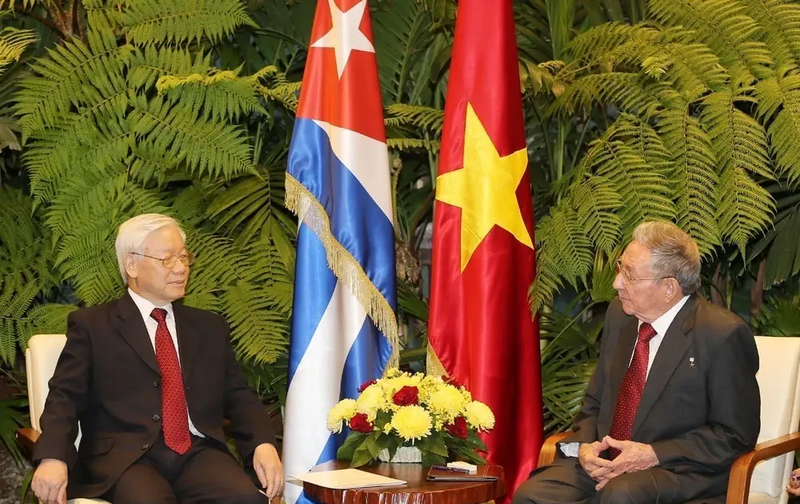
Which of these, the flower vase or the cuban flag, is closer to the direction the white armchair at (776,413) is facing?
the flower vase

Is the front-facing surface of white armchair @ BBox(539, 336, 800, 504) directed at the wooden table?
yes

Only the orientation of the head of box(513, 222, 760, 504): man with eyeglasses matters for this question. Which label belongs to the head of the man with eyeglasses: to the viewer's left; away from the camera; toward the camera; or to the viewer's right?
to the viewer's left

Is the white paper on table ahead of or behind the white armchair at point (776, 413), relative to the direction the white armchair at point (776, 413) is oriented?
ahead

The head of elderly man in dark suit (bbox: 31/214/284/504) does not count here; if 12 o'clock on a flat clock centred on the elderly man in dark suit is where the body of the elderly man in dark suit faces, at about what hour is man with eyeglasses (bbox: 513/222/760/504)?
The man with eyeglasses is roughly at 11 o'clock from the elderly man in dark suit.

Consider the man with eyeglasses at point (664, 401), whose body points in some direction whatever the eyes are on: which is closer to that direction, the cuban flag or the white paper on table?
the white paper on table

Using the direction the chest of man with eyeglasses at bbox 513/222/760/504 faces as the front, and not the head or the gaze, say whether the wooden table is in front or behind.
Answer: in front

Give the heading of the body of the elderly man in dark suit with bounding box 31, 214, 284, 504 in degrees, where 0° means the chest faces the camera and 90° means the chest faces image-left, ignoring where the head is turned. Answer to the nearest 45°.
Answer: approximately 315°

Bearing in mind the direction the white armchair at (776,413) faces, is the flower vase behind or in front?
in front

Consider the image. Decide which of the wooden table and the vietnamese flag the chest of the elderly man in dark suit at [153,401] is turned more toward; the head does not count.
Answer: the wooden table

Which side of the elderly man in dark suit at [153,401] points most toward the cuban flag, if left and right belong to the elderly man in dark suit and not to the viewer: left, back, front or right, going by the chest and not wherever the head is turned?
left

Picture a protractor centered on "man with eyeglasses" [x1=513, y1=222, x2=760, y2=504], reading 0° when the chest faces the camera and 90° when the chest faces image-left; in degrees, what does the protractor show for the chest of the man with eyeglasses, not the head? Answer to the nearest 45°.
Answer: approximately 45°
